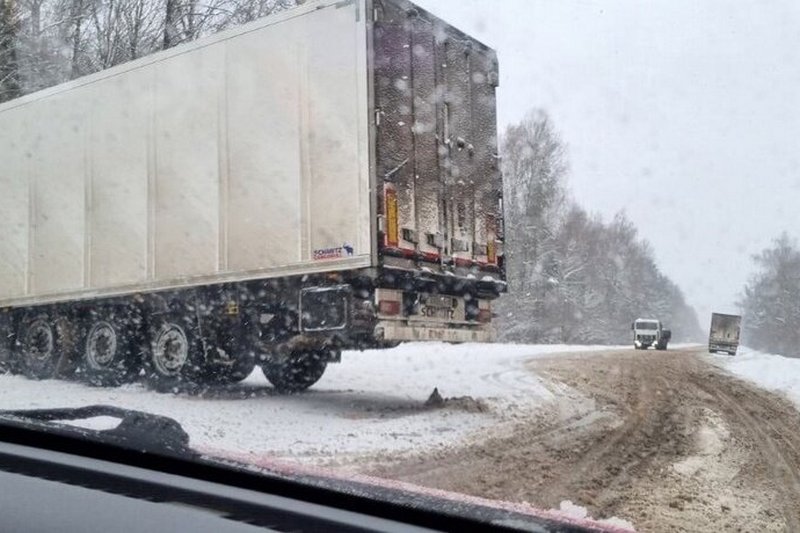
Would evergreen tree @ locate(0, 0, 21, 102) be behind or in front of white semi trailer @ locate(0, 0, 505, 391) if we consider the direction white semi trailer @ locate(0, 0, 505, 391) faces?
in front

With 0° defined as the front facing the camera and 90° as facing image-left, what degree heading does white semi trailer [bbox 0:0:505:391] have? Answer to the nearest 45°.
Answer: approximately 135°
